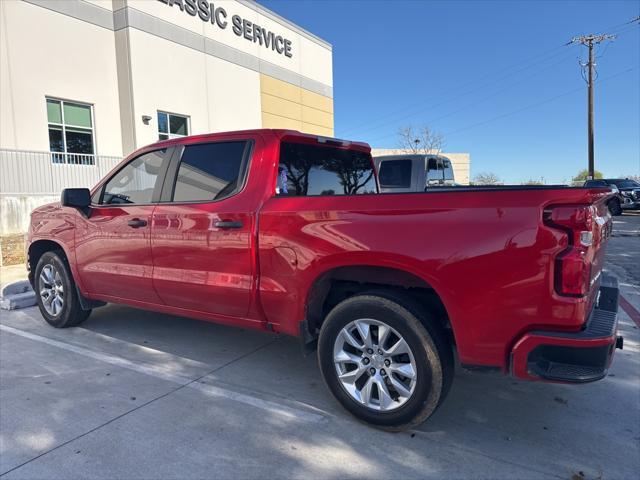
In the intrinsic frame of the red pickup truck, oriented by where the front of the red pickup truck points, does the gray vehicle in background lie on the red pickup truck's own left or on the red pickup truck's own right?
on the red pickup truck's own right

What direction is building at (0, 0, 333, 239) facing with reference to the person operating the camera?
facing the viewer and to the right of the viewer

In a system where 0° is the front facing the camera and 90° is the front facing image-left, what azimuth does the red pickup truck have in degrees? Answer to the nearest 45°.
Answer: approximately 135°

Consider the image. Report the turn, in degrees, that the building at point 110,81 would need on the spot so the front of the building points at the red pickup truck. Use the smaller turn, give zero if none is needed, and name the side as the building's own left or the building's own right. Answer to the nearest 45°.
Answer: approximately 45° to the building's own right

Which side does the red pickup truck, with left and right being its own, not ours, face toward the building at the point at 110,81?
front

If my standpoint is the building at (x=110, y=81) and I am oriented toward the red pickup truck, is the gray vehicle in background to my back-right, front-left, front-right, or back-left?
front-left

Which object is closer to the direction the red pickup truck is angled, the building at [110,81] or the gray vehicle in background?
the building

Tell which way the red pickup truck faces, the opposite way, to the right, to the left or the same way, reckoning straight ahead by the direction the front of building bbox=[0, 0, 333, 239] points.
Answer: the opposite way

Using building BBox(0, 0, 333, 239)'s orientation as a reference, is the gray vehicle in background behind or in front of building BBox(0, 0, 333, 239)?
in front
